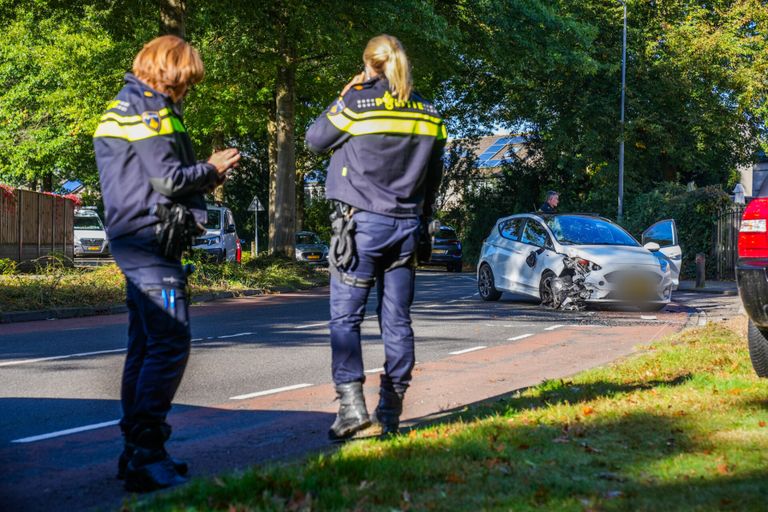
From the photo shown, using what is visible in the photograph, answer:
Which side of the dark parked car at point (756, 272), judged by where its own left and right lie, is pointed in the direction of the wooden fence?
left

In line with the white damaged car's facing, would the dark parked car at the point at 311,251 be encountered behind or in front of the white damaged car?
behind

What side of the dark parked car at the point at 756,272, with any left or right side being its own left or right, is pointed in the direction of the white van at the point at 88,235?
left

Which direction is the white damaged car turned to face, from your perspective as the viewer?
facing the viewer and to the right of the viewer

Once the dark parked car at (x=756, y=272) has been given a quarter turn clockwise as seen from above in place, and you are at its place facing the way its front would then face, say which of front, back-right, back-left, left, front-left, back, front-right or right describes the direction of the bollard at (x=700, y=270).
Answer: back-left

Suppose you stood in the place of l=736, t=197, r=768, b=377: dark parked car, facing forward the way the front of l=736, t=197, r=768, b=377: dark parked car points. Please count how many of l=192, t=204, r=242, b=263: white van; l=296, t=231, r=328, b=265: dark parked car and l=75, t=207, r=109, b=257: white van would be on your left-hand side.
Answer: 3

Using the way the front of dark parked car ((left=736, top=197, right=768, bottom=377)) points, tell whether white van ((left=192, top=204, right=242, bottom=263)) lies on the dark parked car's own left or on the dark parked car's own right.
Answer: on the dark parked car's own left

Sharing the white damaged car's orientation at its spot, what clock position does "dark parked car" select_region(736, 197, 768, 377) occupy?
The dark parked car is roughly at 1 o'clock from the white damaged car.

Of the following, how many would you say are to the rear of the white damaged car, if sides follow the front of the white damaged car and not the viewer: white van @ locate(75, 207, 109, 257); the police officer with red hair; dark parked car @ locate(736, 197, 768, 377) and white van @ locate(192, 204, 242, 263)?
2

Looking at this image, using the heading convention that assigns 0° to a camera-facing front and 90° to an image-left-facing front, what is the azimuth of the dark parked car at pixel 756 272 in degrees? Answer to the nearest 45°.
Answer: approximately 225°

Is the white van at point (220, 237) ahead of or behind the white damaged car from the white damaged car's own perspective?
behind

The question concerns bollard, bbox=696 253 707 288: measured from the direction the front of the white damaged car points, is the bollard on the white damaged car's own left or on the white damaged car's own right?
on the white damaged car's own left

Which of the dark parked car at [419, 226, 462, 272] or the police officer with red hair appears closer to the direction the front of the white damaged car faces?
the police officer with red hair

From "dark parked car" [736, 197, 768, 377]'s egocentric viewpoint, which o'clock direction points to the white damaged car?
The white damaged car is roughly at 10 o'clock from the dark parked car.

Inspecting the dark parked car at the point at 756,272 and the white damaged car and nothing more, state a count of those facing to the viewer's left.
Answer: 0
